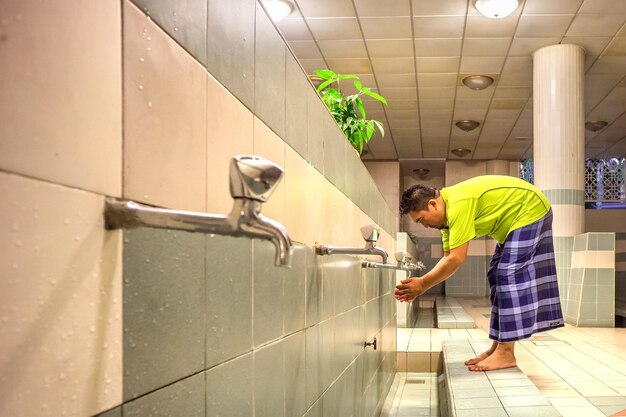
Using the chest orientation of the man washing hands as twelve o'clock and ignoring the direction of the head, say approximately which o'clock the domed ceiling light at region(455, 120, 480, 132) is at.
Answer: The domed ceiling light is roughly at 3 o'clock from the man washing hands.

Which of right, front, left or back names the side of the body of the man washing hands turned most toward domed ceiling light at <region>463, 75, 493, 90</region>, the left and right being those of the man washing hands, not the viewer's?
right

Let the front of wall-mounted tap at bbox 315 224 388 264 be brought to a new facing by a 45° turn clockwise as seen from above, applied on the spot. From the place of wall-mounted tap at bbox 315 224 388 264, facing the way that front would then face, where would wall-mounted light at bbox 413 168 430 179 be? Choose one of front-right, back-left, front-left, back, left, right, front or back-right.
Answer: back-left

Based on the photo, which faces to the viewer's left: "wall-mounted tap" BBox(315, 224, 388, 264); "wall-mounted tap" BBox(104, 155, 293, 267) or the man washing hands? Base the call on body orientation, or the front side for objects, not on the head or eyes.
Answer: the man washing hands

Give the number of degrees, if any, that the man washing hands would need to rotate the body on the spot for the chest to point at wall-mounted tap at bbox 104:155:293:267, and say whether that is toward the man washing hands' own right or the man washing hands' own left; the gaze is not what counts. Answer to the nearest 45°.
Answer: approximately 90° to the man washing hands' own left

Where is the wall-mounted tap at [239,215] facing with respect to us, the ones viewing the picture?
facing to the right of the viewer

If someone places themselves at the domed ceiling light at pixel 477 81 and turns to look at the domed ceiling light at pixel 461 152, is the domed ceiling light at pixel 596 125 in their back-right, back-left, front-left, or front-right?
front-right

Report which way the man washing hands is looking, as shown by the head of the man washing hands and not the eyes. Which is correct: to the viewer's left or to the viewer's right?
to the viewer's left

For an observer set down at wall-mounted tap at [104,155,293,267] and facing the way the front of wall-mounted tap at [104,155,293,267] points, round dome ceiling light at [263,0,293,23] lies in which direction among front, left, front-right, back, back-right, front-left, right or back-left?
left

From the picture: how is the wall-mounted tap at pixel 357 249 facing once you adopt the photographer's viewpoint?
facing to the right of the viewer

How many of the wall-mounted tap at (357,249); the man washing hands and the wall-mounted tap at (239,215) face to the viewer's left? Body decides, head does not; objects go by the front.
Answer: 1

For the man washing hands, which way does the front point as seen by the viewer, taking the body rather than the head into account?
to the viewer's left

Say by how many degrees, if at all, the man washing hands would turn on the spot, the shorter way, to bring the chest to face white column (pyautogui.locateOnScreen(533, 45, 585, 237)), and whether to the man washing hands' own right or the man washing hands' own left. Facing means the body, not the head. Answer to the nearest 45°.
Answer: approximately 90° to the man washing hands' own right

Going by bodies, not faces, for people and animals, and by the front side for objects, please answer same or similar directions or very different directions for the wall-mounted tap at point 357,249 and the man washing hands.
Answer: very different directions
